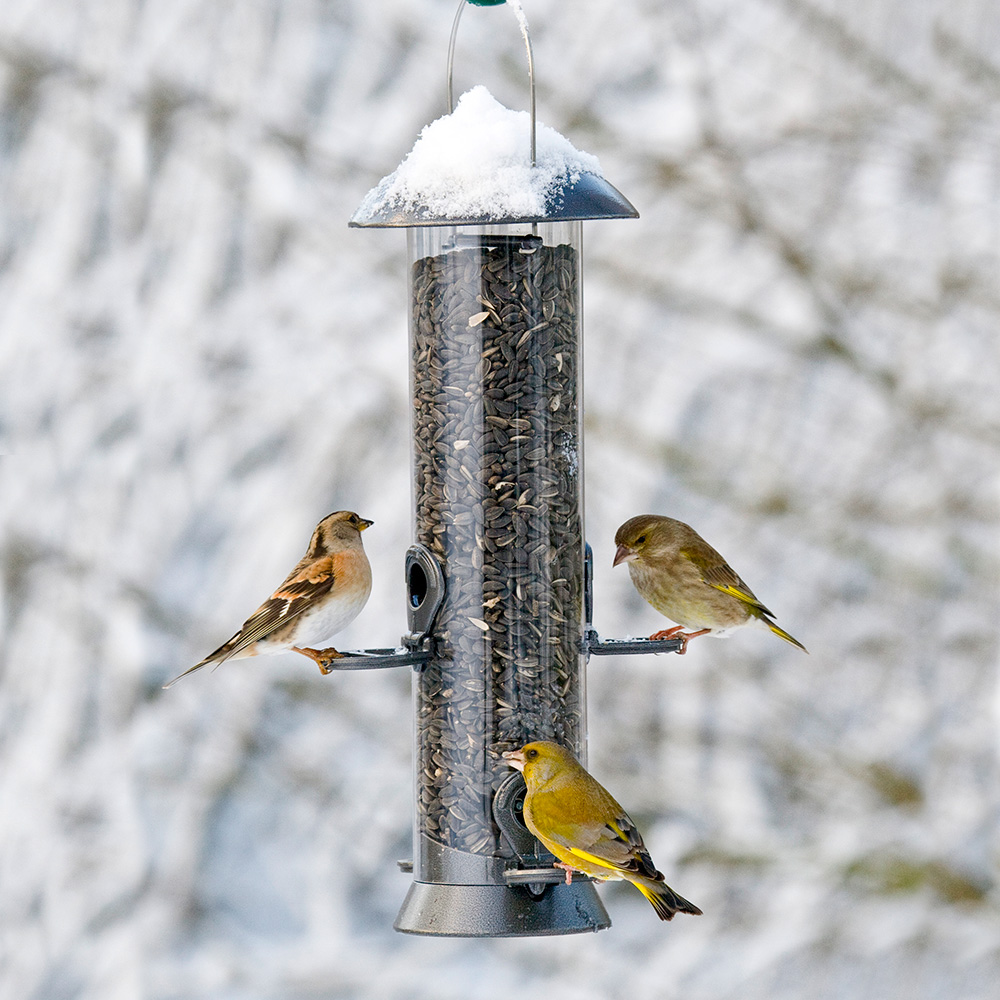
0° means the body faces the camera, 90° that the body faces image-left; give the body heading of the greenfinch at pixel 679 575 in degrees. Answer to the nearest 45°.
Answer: approximately 90°

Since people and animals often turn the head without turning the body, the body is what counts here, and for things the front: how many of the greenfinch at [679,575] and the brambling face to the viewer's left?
1

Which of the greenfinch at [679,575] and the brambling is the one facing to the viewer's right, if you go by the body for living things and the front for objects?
the brambling

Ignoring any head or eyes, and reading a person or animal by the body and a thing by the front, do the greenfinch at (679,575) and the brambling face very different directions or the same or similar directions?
very different directions

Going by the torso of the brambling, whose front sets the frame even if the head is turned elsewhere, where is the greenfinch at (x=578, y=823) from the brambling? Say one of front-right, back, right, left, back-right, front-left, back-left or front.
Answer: front-right

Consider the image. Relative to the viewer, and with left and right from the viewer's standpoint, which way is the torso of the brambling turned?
facing to the right of the viewer

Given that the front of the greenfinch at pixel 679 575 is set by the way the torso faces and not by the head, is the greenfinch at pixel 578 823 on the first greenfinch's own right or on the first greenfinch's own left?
on the first greenfinch's own left

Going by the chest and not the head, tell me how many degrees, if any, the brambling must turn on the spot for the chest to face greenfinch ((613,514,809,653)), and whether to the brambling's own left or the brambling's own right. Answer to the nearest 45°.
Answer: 0° — it already faces it
